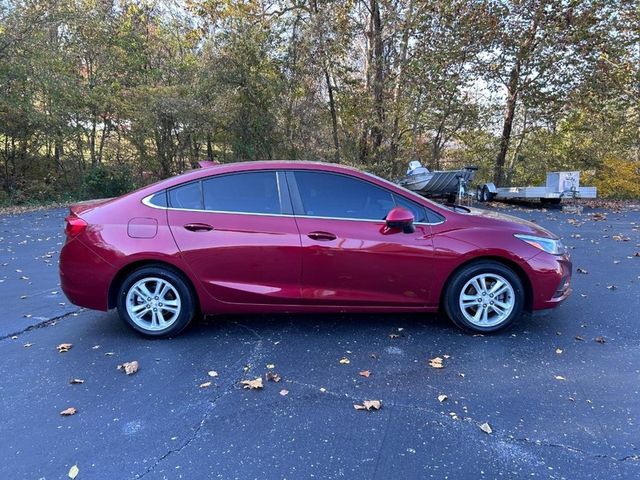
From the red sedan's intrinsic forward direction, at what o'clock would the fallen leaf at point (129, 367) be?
The fallen leaf is roughly at 5 o'clock from the red sedan.

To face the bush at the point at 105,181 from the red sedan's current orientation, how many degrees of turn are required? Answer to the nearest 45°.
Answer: approximately 135° to its left

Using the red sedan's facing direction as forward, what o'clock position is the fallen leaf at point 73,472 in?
The fallen leaf is roughly at 4 o'clock from the red sedan.

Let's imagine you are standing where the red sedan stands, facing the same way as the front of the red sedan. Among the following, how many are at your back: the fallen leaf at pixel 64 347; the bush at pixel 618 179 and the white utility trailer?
1

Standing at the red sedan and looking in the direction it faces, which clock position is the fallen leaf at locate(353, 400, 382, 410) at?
The fallen leaf is roughly at 2 o'clock from the red sedan.

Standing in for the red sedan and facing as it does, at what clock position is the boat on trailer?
The boat on trailer is roughly at 10 o'clock from the red sedan.

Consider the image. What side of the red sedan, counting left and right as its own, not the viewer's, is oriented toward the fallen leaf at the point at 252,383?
right

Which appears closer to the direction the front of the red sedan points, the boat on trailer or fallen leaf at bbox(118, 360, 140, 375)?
the boat on trailer

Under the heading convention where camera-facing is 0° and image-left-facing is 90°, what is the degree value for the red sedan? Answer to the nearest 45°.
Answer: approximately 270°

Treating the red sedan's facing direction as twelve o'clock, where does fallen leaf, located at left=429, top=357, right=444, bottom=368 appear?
The fallen leaf is roughly at 1 o'clock from the red sedan.

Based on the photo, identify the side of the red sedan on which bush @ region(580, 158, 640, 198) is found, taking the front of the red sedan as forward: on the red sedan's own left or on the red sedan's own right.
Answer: on the red sedan's own left
